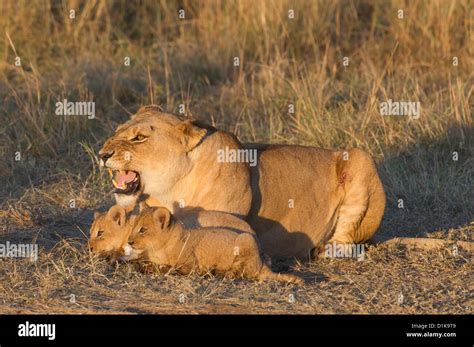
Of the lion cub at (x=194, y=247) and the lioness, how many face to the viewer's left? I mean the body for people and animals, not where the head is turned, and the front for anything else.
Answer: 2

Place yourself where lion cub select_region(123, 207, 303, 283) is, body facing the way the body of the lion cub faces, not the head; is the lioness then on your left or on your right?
on your right

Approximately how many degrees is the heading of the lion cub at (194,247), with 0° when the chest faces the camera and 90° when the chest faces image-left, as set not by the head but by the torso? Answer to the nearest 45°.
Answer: approximately 90°

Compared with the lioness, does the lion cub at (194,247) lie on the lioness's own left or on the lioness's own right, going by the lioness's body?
on the lioness's own left

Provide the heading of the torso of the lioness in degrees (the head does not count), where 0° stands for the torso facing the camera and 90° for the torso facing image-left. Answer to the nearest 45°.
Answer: approximately 90°
